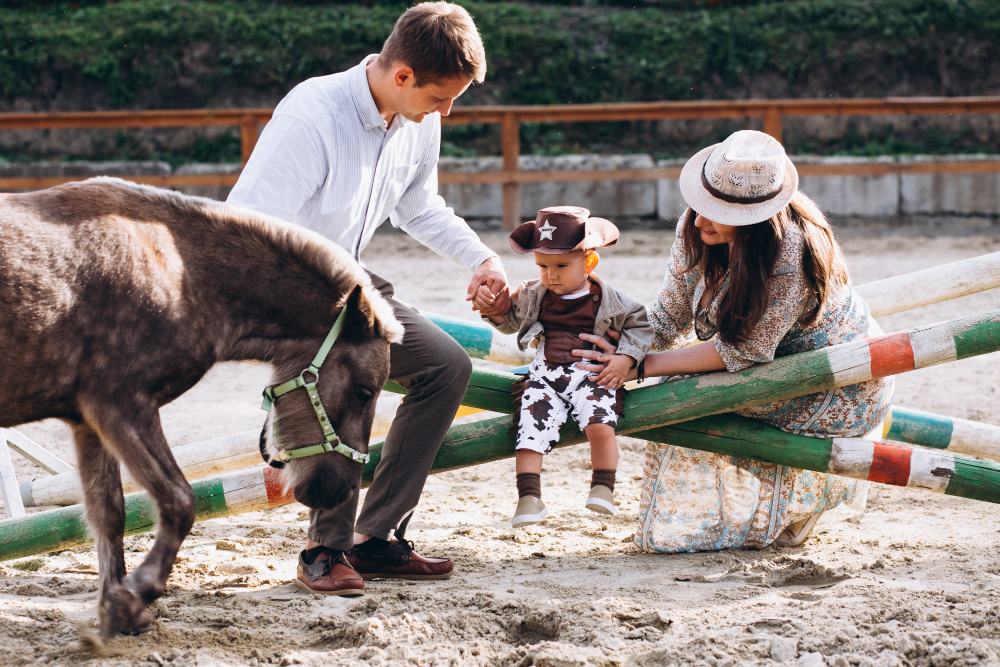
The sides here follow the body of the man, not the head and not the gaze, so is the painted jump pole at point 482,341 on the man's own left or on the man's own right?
on the man's own left

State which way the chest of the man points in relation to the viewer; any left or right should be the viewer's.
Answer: facing the viewer and to the right of the viewer

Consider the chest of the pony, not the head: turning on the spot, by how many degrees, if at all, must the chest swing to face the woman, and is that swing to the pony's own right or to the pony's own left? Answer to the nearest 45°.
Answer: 0° — it already faces them

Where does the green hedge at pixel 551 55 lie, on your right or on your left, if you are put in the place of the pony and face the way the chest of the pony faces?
on your left

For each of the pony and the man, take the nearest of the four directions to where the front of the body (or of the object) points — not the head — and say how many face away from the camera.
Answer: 0

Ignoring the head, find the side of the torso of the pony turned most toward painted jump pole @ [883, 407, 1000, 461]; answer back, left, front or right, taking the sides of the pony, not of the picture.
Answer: front

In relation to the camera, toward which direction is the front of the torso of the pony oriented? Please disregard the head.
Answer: to the viewer's right

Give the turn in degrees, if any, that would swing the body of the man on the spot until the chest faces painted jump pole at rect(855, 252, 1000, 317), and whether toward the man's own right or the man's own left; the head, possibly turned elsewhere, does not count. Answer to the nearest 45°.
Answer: approximately 45° to the man's own left
